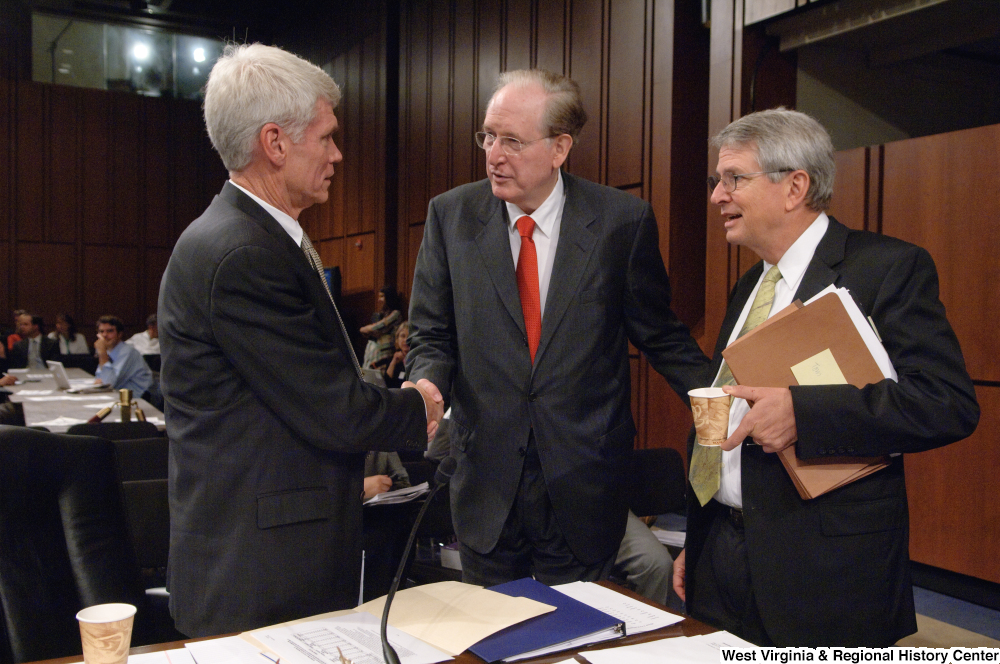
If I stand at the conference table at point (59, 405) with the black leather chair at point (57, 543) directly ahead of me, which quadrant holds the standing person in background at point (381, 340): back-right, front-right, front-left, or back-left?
back-left

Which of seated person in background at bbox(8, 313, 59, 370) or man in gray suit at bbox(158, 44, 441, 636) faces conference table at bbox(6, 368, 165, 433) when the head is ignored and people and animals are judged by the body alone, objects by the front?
the seated person in background

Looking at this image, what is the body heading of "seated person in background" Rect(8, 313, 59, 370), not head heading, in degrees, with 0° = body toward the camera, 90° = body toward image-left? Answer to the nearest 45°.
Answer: approximately 0°

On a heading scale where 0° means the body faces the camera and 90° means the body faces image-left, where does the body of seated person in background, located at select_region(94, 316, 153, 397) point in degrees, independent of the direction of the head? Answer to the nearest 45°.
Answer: approximately 45°

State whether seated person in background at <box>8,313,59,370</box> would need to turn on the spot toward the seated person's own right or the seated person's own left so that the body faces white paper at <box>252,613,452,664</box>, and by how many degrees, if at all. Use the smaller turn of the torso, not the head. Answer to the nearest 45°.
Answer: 0° — they already face it

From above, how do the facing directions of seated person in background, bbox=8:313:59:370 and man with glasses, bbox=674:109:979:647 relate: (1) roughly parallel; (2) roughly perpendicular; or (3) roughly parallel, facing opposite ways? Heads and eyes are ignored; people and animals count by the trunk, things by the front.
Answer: roughly perpendicular

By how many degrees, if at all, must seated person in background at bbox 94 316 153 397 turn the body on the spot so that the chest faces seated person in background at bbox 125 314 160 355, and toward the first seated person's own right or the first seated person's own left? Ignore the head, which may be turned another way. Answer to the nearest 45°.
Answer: approximately 135° to the first seated person's own right

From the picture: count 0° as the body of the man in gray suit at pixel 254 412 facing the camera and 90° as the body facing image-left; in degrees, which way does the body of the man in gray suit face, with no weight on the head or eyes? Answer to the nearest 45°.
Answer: approximately 270°
